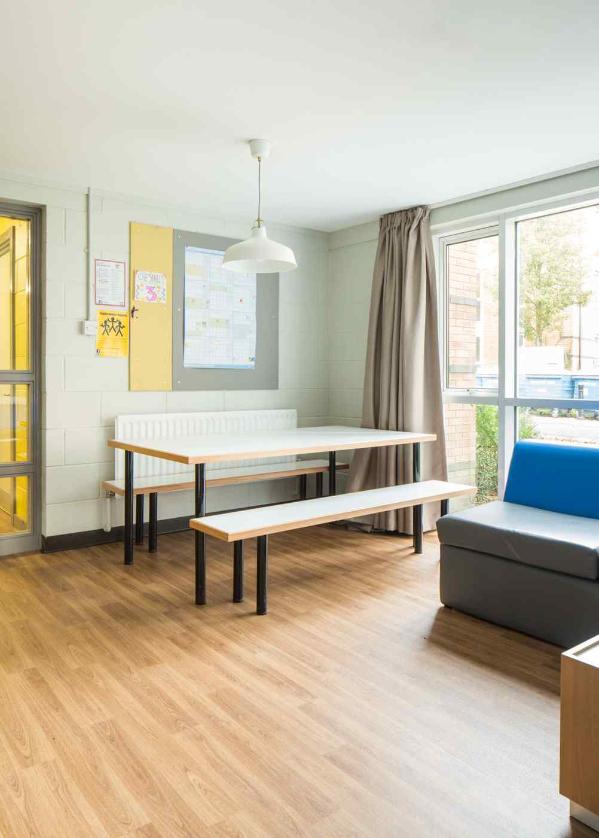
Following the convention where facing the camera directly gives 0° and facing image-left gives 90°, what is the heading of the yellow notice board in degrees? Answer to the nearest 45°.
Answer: approximately 315°

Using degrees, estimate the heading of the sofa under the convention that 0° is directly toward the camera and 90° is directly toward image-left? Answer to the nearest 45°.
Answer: approximately 45°

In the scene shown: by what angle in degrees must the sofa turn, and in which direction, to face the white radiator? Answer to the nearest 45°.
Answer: approximately 45° to its right

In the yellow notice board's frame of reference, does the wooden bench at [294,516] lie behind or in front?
in front

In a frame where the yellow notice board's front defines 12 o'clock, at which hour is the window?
The window is roughly at 11 o'clock from the yellow notice board.

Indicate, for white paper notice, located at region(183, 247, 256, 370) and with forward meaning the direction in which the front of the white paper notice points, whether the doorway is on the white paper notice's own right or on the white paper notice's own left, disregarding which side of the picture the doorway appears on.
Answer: on the white paper notice's own right

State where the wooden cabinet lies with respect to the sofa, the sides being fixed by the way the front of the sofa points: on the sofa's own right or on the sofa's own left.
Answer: on the sofa's own left
